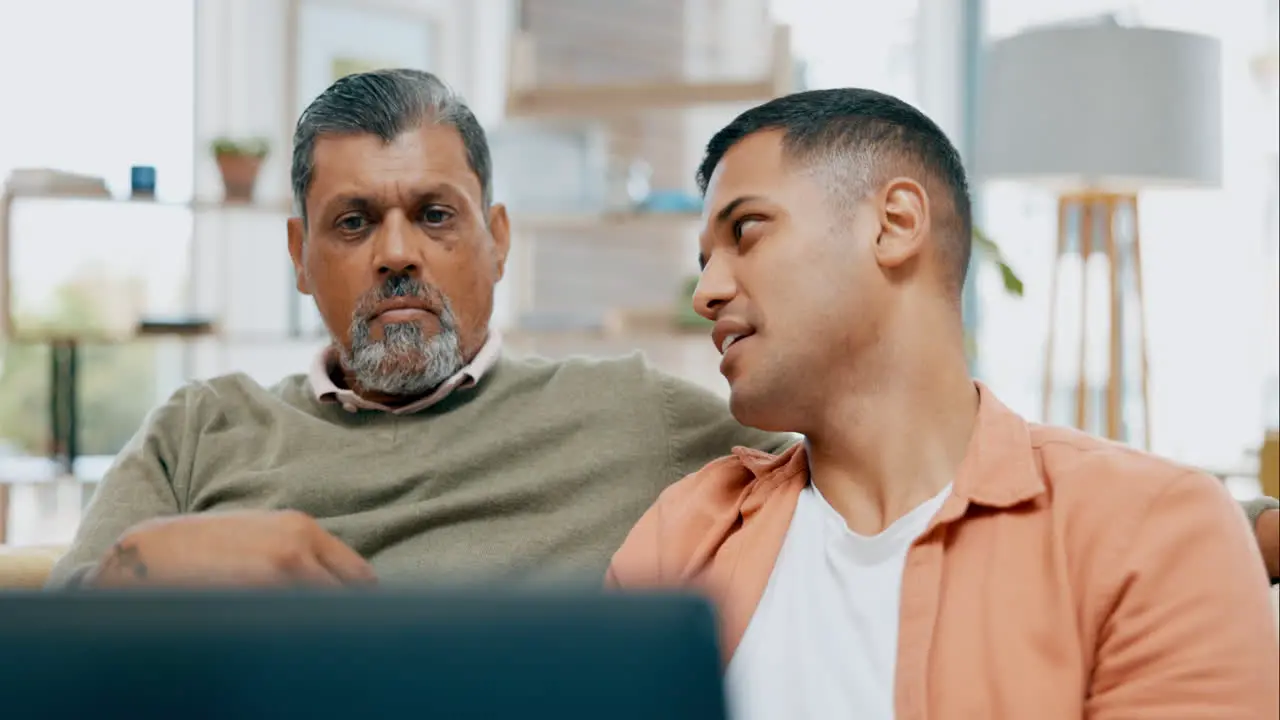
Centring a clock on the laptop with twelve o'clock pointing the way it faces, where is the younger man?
The younger man is roughly at 1 o'clock from the laptop.

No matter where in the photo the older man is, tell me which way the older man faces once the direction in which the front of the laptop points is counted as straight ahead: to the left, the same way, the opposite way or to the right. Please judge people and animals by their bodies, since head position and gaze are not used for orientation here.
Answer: the opposite way

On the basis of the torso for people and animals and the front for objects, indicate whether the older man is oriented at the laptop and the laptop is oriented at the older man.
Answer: yes

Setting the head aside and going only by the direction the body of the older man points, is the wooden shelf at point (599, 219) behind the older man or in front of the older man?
behind

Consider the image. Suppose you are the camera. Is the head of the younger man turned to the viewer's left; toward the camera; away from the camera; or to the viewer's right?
to the viewer's left

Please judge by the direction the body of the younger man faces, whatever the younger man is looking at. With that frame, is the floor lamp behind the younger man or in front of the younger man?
behind

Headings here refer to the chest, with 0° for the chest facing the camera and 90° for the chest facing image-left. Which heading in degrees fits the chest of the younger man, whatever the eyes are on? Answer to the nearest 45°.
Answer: approximately 45°

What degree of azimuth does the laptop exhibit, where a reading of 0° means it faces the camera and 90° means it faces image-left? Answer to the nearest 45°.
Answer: approximately 180°

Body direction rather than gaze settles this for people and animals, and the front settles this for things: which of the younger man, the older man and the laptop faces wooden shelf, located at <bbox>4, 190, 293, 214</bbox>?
the laptop

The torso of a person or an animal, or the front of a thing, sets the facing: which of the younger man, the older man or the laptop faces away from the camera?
the laptop

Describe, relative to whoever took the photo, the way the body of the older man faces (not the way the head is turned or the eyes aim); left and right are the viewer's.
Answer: facing the viewer

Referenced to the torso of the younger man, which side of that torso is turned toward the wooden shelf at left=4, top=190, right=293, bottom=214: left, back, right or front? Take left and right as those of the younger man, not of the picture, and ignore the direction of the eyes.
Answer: right

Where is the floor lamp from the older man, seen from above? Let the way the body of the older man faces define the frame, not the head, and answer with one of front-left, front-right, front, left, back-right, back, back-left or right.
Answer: back-left

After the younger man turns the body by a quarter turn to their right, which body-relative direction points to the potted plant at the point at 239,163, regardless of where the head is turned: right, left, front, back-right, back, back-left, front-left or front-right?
front

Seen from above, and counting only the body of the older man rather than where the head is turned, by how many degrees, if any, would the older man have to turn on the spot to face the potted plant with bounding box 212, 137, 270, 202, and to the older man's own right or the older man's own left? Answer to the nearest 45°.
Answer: approximately 180°
